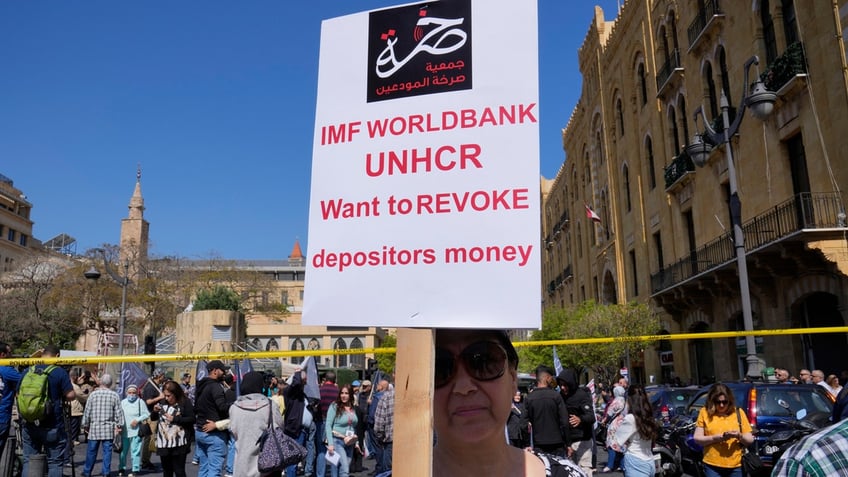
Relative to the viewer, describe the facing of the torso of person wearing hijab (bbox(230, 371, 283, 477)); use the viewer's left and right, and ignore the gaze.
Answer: facing away from the viewer

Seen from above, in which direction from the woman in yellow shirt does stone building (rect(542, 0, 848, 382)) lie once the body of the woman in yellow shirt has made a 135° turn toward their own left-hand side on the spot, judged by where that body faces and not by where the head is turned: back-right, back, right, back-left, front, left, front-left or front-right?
front-left

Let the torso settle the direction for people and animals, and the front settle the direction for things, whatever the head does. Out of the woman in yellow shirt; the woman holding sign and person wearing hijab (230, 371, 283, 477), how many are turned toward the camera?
2

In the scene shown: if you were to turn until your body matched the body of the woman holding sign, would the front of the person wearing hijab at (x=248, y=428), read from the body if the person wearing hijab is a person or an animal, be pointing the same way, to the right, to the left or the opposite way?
the opposite way

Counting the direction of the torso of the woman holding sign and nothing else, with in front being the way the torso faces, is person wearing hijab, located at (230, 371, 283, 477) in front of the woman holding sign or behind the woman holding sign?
behind

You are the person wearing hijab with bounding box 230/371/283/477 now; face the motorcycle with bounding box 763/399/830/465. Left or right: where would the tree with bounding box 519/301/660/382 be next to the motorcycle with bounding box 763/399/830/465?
left

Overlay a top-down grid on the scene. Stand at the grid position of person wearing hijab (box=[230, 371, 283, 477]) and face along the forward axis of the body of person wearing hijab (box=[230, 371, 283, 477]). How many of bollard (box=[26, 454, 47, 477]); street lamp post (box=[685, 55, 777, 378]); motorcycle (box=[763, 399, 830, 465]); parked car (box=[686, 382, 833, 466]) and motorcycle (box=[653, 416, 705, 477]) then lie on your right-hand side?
4

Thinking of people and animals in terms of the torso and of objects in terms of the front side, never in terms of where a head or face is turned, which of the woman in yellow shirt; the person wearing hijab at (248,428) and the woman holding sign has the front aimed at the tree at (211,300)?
the person wearing hijab

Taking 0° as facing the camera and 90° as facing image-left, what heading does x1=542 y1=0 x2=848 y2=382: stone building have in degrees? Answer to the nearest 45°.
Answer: approximately 45°
